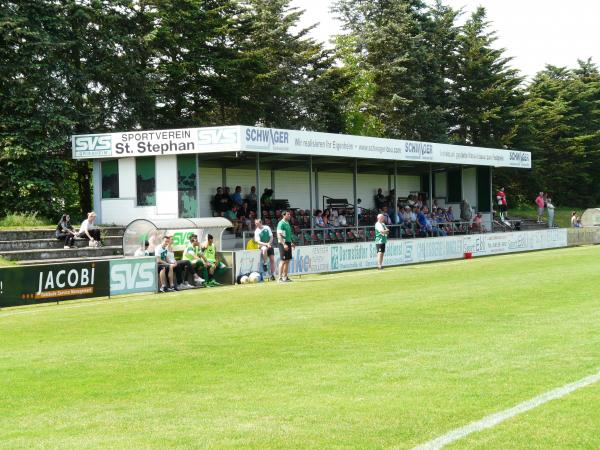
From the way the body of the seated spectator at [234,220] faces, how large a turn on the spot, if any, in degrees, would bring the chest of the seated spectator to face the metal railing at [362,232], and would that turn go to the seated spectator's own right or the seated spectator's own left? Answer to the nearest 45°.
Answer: approximately 90° to the seated spectator's own left

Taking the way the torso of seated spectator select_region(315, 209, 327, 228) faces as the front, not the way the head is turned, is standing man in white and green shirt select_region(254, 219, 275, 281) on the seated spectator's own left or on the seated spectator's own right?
on the seated spectator's own right

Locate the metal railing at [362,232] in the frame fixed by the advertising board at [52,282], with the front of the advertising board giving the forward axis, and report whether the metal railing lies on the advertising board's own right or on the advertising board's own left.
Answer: on the advertising board's own left

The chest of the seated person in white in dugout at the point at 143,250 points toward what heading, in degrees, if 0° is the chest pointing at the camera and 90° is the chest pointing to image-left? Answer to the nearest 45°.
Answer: approximately 315°
